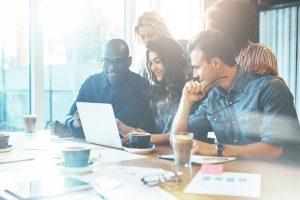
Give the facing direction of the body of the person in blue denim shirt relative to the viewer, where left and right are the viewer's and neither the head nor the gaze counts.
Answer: facing the viewer and to the left of the viewer

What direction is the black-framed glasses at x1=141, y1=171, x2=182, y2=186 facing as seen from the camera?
toward the camera

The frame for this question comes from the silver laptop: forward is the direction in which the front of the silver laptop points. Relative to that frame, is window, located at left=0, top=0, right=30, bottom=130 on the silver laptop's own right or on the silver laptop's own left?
on the silver laptop's own left

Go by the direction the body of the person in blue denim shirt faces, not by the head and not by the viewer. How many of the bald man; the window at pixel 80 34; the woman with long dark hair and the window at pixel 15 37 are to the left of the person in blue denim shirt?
0

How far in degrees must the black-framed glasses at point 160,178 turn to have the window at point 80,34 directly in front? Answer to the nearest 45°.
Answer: approximately 180°

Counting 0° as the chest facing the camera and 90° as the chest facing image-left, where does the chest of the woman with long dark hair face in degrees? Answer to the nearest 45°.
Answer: approximately 45°

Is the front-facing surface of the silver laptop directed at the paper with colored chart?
no

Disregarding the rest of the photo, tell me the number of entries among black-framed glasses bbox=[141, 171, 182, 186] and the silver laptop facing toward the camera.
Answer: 1

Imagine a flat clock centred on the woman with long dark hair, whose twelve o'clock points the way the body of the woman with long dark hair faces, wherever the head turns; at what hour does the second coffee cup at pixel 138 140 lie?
The second coffee cup is roughly at 11 o'clock from the woman with long dark hair.

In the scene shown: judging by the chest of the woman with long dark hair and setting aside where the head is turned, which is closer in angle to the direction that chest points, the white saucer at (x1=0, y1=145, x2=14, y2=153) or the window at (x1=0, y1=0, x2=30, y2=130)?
the white saucer

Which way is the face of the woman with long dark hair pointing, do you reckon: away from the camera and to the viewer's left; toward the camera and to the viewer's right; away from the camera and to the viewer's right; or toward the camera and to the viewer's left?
toward the camera and to the viewer's left

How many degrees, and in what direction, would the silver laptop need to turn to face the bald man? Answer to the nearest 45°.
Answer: approximately 45° to its left

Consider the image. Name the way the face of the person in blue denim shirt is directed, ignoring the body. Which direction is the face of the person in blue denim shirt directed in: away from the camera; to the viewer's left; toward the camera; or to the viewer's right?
to the viewer's left

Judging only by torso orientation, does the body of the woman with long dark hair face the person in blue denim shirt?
no

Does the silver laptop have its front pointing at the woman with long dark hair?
yes

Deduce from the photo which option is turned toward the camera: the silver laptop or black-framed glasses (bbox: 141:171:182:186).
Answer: the black-framed glasses

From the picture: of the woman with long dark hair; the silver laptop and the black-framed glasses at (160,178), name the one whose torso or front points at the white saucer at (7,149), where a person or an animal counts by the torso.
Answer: the woman with long dark hair
